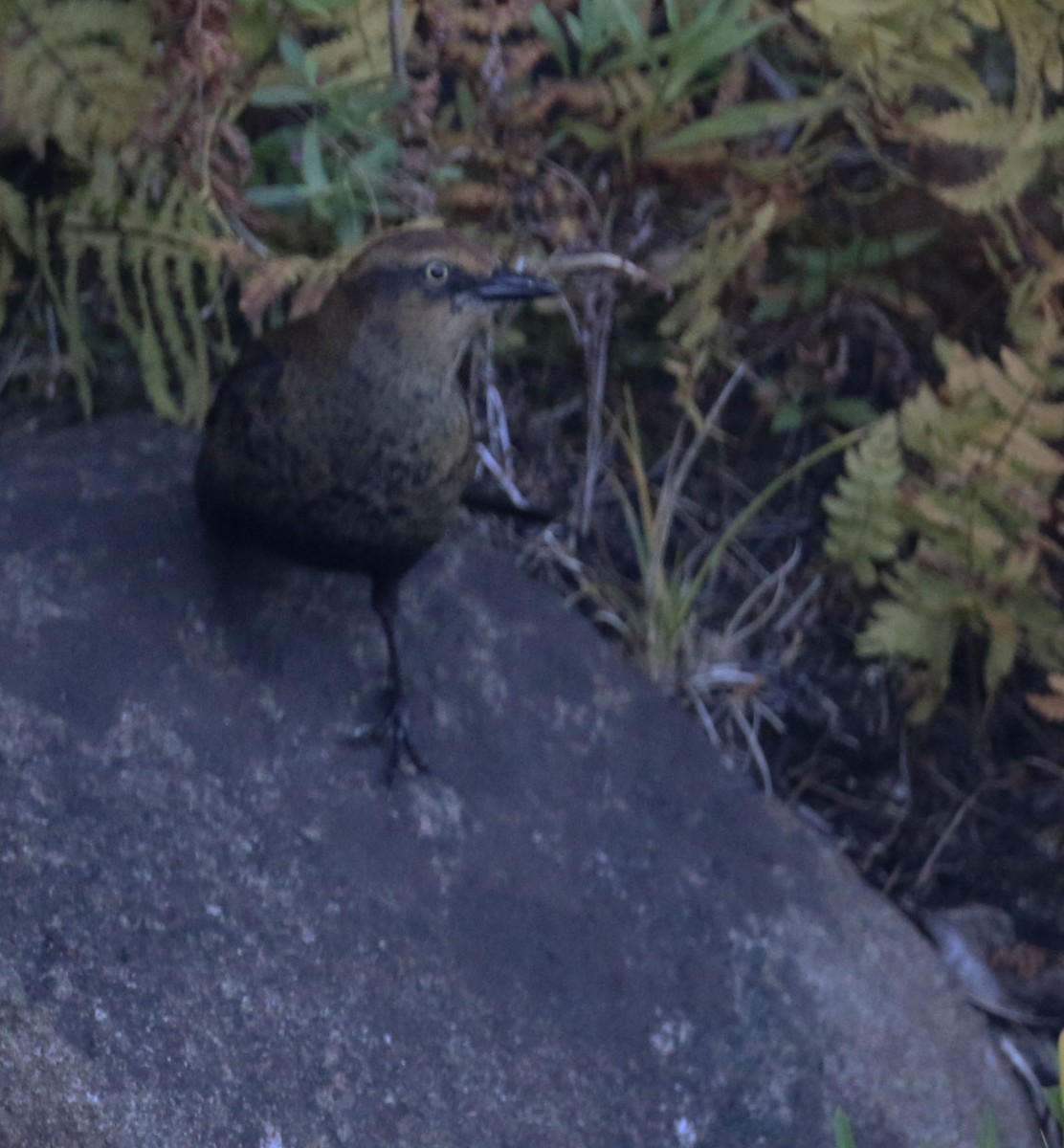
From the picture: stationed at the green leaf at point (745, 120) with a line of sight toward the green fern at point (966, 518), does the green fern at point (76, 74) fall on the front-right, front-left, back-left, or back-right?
back-right

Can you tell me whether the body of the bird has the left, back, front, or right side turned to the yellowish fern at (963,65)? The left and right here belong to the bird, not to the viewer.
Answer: left

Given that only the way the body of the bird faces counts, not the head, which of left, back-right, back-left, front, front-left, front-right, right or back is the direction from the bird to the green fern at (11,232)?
back

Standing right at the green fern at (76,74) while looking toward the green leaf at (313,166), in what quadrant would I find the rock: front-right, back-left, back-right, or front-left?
front-right

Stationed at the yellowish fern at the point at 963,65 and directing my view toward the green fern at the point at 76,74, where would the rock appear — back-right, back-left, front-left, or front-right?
front-left

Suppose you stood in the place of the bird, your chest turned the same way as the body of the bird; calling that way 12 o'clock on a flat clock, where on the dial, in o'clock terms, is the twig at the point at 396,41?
The twig is roughly at 7 o'clock from the bird.

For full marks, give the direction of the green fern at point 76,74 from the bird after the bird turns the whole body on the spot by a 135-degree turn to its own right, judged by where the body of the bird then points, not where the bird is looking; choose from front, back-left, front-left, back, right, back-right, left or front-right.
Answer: front-right

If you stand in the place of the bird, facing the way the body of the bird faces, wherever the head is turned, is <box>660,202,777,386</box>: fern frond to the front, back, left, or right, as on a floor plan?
left

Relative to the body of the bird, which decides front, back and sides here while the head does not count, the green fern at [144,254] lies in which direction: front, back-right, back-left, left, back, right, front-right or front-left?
back

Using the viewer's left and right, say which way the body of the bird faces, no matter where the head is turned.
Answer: facing the viewer and to the right of the viewer

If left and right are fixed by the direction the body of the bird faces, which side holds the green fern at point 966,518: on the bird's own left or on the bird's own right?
on the bird's own left
